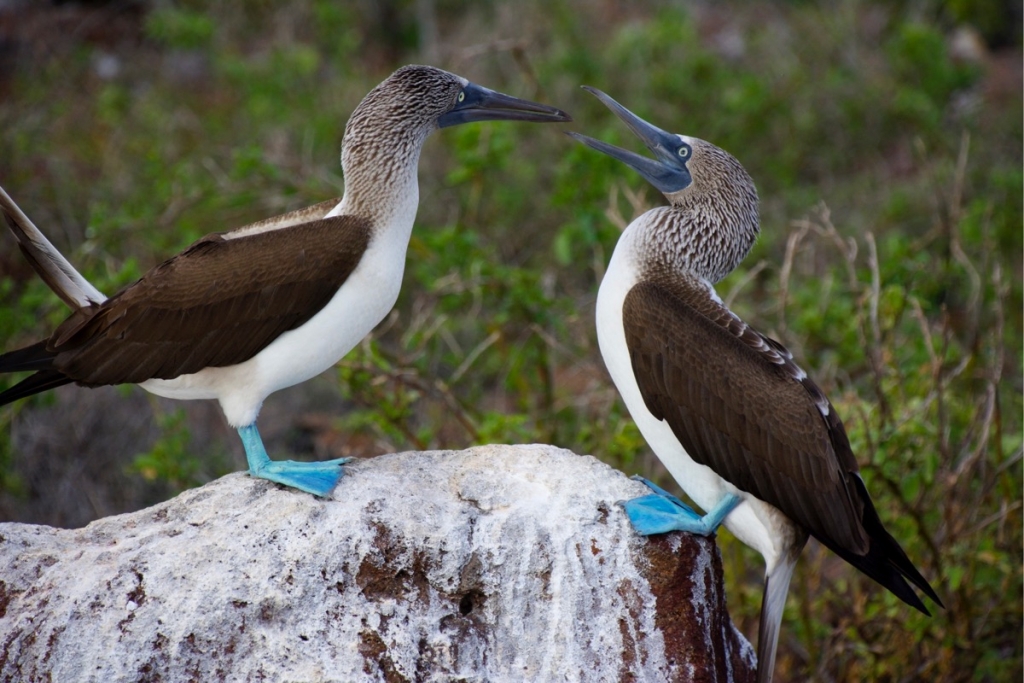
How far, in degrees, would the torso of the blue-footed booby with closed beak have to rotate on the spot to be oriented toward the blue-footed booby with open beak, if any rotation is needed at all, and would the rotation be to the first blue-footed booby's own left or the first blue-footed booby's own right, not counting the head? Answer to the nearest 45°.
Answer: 0° — it already faces it

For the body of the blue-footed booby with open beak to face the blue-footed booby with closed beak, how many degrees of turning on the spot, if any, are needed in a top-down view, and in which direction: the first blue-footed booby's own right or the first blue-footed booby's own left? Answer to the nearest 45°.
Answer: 0° — it already faces it

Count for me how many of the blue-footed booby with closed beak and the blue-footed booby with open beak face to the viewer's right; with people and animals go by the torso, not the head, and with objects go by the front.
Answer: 1

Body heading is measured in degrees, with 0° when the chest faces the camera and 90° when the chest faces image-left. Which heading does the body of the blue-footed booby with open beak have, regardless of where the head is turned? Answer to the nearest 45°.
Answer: approximately 90°

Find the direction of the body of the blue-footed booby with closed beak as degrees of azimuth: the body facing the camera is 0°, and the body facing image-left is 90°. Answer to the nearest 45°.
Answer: approximately 270°

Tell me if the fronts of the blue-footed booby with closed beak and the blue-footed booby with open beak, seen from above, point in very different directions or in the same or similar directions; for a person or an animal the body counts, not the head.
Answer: very different directions
